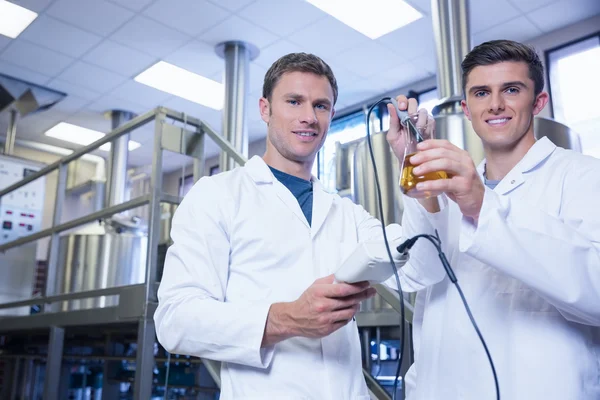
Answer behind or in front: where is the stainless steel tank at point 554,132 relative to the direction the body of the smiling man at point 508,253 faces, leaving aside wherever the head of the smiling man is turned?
behind

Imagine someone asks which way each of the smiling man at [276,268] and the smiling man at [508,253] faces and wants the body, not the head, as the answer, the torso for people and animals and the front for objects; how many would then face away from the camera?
0

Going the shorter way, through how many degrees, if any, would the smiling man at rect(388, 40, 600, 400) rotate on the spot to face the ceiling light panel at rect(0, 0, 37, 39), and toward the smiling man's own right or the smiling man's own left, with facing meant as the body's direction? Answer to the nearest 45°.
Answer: approximately 90° to the smiling man's own right

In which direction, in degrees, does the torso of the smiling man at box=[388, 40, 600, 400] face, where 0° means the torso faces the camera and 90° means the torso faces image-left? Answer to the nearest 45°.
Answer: approximately 45°

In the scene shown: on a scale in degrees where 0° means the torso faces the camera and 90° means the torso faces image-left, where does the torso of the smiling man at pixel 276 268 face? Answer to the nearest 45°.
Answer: approximately 315°

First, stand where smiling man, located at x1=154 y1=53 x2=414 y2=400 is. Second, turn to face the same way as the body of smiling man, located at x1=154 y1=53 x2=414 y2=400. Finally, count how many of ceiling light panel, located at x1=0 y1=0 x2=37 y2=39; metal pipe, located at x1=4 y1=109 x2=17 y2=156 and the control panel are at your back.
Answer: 3

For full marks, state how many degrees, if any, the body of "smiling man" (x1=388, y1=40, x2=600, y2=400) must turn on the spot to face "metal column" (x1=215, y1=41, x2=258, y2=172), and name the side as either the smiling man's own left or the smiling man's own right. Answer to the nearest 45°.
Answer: approximately 90° to the smiling man's own right

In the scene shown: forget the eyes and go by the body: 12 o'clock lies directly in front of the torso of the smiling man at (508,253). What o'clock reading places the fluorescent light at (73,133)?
The fluorescent light is roughly at 3 o'clock from the smiling man.

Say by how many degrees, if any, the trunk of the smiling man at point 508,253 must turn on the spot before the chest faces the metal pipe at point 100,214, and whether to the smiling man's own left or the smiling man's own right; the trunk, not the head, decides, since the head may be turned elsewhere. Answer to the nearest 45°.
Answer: approximately 90° to the smiling man's own right

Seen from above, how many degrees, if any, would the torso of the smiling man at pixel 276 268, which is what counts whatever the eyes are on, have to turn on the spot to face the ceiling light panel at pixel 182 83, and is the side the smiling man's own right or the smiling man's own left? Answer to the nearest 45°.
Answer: approximately 135° to the smiling man's own left

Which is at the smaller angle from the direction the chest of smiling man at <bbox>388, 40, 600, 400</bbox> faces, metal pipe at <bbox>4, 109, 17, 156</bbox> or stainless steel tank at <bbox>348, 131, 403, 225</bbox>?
the metal pipe

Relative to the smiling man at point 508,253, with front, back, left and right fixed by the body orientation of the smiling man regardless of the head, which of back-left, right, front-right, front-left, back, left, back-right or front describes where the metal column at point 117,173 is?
right

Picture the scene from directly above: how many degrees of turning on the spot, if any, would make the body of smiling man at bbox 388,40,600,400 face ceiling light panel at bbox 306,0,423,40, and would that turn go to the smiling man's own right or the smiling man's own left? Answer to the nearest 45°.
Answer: approximately 135° to the smiling man's own right

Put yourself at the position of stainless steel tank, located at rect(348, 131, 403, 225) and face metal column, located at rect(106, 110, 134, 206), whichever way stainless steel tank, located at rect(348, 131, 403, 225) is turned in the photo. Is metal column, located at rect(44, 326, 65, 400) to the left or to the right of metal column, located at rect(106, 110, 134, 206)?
left
